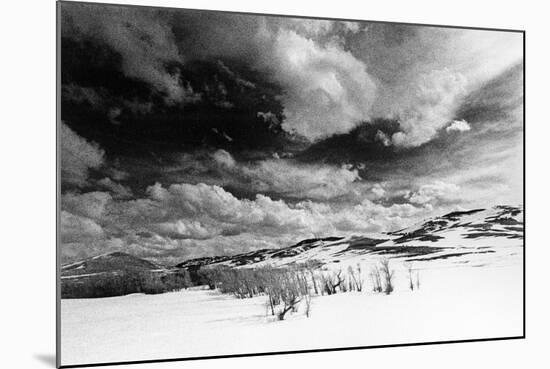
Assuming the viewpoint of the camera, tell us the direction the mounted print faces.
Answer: facing the viewer and to the right of the viewer
